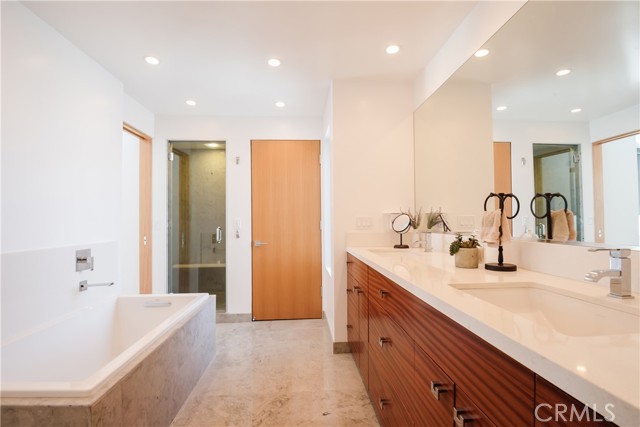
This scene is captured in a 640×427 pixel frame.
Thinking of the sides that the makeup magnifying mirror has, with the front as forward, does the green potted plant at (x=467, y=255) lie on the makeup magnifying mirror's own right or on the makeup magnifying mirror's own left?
on the makeup magnifying mirror's own left

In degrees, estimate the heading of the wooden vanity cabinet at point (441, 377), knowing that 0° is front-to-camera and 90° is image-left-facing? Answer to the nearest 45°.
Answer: approximately 45°

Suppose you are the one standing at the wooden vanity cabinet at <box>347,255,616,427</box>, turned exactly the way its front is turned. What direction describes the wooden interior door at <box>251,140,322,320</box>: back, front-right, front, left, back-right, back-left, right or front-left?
right

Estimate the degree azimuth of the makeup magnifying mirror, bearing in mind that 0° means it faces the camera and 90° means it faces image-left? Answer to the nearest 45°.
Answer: approximately 45°

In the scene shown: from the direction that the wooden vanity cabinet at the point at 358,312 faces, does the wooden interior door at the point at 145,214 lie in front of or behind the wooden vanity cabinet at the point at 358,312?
in front

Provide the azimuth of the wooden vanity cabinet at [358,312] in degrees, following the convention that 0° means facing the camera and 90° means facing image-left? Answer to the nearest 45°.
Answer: approximately 90°

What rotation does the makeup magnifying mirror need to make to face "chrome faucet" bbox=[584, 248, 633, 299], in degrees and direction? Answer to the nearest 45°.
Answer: approximately 45° to its left

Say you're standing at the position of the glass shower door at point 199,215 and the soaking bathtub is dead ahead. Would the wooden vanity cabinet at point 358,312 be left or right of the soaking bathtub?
left

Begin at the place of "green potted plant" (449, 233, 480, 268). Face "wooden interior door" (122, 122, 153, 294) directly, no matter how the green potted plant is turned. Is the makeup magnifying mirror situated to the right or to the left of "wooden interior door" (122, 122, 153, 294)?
right

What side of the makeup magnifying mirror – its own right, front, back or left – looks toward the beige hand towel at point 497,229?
left
